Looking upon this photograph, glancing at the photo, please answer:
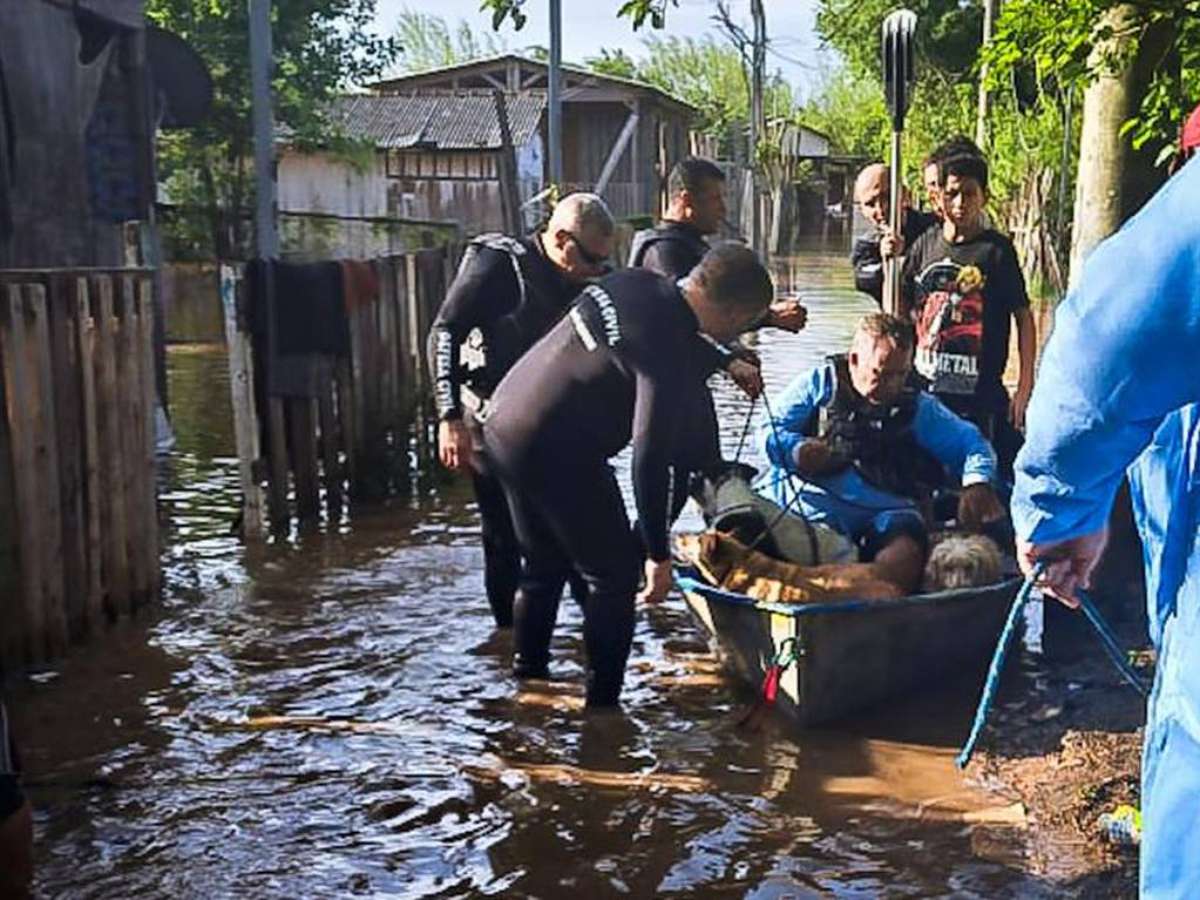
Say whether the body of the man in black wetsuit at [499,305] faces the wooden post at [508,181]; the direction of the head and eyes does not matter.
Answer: no

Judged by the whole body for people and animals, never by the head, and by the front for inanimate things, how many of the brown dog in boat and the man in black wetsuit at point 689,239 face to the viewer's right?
1

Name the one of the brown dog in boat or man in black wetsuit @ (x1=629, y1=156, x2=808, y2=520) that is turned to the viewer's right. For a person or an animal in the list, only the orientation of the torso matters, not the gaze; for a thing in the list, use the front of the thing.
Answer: the man in black wetsuit

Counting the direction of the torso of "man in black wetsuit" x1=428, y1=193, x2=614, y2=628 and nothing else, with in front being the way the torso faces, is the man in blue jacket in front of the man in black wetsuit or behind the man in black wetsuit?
in front

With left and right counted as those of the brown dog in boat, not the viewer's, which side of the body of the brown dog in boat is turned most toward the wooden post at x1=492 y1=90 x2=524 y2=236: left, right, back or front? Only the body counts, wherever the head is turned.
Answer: right

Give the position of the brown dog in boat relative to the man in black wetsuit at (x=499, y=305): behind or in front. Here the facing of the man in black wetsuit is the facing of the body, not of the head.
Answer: in front

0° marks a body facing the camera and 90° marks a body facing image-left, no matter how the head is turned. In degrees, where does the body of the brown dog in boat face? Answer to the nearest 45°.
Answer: approximately 90°

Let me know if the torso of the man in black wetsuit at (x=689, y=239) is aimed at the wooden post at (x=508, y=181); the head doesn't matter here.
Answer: no

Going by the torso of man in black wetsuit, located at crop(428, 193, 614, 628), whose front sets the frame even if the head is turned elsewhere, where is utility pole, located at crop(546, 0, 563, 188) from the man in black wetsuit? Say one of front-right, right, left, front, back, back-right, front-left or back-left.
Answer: back-left

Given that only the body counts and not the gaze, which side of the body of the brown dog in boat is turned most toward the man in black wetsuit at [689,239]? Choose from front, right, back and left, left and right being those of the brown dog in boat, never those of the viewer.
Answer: right

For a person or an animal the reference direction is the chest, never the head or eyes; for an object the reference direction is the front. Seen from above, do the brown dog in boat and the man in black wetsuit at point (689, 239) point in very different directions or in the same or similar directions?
very different directions

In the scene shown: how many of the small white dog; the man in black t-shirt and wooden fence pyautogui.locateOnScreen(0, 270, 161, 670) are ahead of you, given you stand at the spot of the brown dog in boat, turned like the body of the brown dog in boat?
1

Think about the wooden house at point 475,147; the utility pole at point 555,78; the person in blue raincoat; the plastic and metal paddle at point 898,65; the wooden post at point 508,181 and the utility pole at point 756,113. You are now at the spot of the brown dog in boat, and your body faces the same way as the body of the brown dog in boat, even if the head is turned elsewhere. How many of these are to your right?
5

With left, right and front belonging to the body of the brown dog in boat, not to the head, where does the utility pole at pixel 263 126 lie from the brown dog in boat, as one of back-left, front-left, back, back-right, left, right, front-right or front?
front-right
